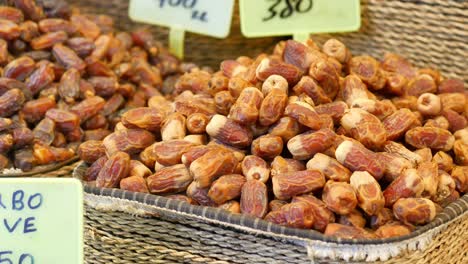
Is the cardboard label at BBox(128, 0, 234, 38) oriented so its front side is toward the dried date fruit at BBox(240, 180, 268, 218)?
yes

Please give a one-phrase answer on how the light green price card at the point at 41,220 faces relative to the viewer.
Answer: facing the viewer

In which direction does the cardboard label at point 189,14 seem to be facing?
toward the camera

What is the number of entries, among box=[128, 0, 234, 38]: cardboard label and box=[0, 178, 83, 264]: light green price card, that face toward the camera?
2

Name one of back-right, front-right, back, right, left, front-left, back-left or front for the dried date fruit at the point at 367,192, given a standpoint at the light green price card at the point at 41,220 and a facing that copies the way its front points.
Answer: left

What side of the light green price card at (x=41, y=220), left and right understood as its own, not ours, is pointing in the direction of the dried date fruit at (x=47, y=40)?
back

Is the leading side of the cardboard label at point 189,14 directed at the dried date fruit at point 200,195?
yes

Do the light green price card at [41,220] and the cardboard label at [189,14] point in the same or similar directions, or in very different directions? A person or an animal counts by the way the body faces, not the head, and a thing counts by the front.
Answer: same or similar directions

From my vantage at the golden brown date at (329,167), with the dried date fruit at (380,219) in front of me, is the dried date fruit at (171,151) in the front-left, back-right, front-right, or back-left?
back-right

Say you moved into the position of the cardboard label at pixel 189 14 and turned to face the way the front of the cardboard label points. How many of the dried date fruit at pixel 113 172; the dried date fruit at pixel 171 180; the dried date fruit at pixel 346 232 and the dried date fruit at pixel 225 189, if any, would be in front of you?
4

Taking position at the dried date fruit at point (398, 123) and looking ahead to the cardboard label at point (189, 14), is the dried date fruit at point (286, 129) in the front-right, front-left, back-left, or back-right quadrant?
front-left

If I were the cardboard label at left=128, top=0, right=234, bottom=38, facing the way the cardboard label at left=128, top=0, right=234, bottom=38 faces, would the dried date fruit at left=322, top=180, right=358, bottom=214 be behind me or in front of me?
in front
